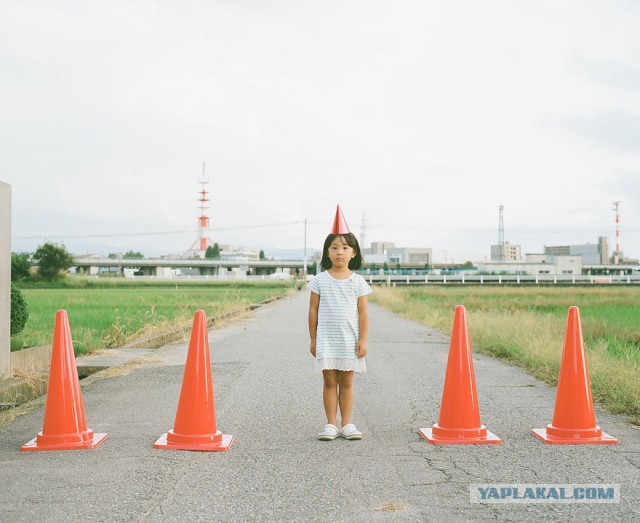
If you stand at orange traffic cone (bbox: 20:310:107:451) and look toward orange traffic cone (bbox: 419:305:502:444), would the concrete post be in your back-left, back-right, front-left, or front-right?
back-left

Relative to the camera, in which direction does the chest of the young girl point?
toward the camera

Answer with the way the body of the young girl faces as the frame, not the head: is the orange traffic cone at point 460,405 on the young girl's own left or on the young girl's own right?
on the young girl's own left

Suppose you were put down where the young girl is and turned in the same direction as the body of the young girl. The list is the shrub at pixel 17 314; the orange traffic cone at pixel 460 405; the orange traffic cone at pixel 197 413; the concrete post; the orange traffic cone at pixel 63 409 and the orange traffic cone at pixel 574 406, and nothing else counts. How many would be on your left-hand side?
2

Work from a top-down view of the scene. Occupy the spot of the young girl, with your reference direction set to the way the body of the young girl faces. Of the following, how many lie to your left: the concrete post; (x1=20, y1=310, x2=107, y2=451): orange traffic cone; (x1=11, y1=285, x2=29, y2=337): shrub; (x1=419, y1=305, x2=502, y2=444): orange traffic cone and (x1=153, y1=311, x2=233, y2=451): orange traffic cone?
1

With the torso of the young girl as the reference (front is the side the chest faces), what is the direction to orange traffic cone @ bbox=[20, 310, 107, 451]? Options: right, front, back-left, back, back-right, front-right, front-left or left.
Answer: right

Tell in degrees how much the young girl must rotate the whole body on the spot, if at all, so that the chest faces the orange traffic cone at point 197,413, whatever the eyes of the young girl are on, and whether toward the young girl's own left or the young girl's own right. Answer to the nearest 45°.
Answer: approximately 90° to the young girl's own right

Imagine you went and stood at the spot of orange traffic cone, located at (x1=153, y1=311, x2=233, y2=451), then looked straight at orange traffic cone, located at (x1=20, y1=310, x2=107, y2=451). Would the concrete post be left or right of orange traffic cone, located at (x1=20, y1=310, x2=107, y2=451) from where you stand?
right

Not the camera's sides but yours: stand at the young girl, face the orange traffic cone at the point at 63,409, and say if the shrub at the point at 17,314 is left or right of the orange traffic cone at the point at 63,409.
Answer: right

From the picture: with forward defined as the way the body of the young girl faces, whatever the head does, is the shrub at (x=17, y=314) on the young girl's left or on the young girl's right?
on the young girl's right

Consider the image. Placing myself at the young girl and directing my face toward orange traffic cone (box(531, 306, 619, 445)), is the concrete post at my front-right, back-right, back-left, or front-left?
back-left

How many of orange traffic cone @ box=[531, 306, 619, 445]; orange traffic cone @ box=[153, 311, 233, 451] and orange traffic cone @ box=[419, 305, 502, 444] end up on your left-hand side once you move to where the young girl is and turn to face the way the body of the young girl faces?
2

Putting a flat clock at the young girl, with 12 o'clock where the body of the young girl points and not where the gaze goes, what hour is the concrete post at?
The concrete post is roughly at 4 o'clock from the young girl.

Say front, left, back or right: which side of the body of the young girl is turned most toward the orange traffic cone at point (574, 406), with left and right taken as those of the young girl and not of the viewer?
left
